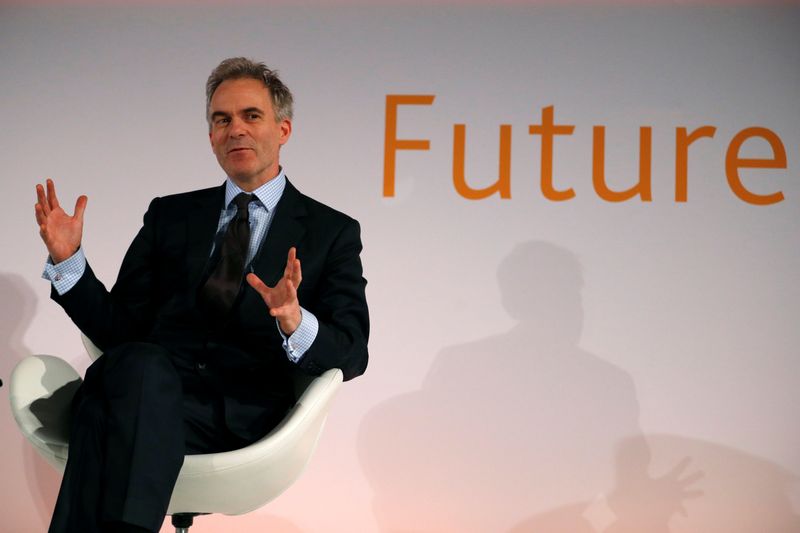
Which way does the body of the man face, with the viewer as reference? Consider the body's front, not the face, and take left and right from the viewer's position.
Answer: facing the viewer and to the left of the viewer
